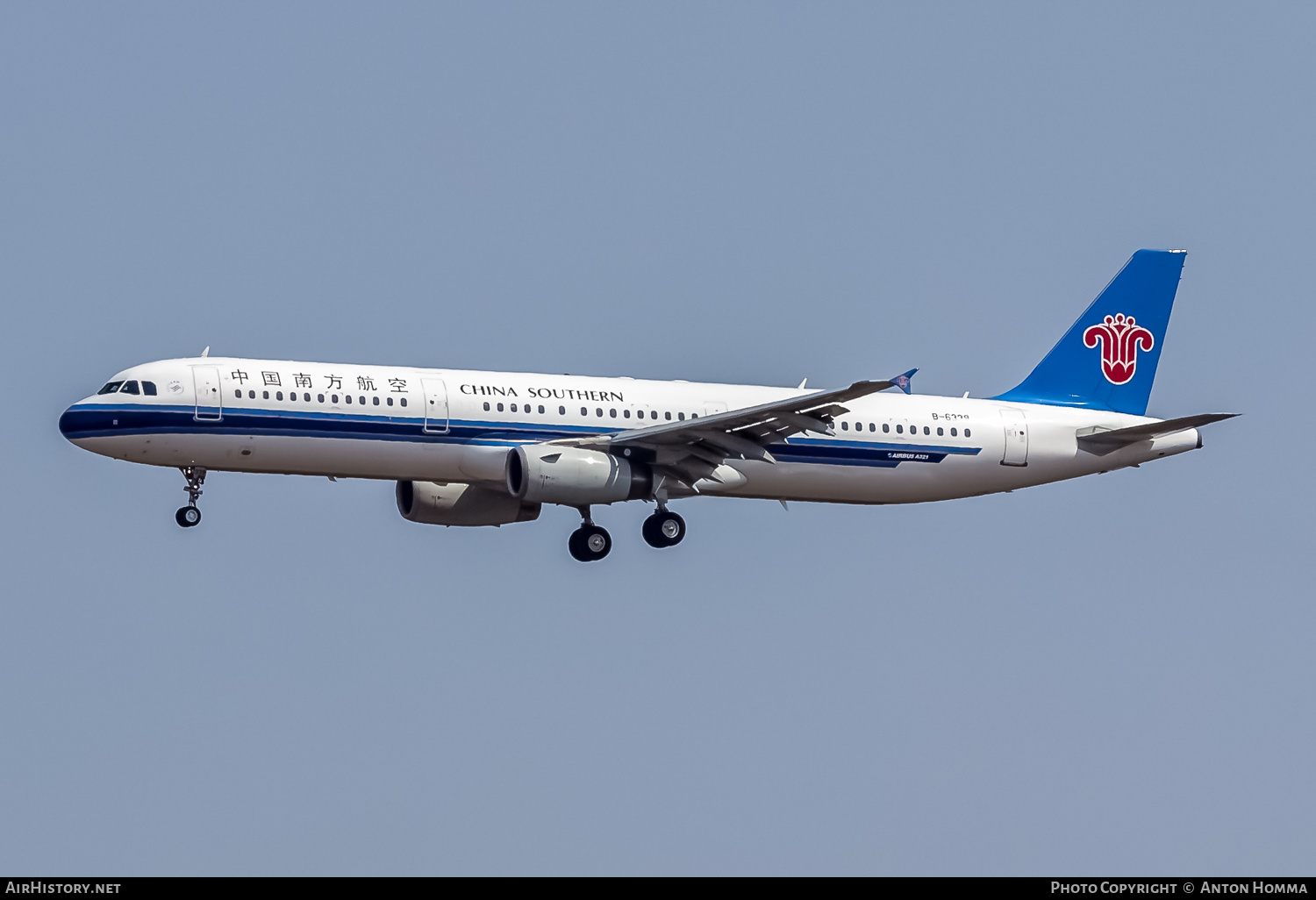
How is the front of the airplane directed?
to the viewer's left
